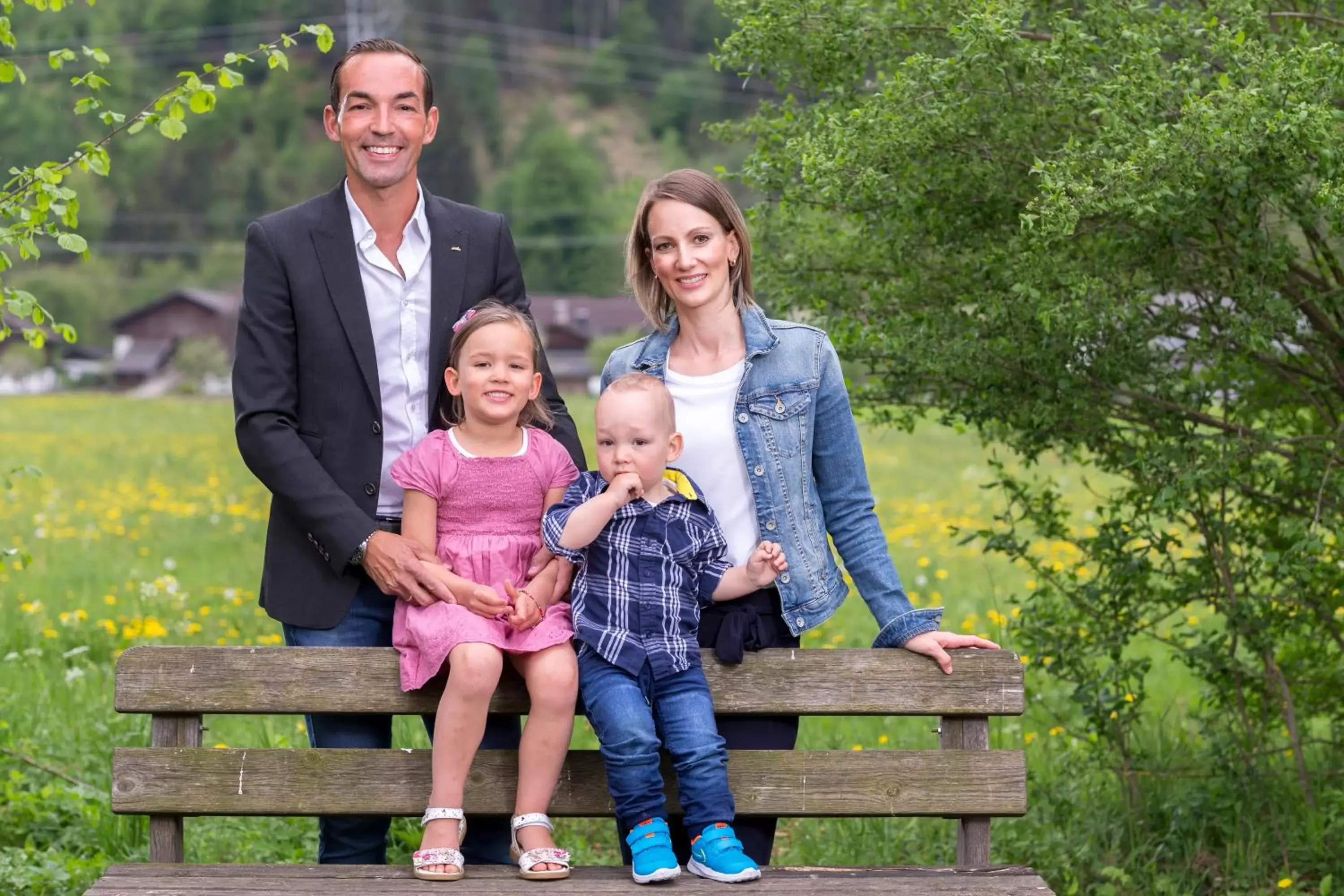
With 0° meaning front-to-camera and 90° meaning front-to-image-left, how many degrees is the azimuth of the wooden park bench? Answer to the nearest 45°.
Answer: approximately 0°

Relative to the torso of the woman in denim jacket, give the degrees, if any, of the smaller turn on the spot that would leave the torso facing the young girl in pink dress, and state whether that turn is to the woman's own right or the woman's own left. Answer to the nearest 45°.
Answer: approximately 45° to the woman's own right

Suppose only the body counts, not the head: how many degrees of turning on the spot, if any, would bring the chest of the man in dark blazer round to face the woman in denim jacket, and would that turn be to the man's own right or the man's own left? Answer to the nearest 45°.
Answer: approximately 90° to the man's own left
